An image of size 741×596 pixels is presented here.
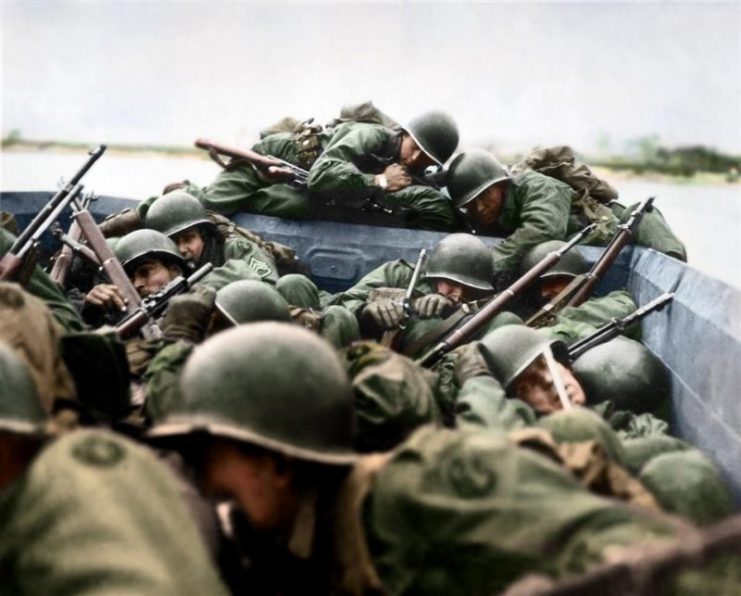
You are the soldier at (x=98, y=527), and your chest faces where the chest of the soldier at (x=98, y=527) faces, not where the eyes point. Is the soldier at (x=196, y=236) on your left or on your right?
on your right

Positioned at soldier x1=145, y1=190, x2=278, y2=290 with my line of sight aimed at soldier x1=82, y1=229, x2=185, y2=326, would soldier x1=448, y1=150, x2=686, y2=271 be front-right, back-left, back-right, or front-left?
back-left

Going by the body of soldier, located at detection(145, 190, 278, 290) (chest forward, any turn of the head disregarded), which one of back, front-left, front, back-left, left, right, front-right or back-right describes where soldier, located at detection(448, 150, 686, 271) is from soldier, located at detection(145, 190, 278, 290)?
back-left

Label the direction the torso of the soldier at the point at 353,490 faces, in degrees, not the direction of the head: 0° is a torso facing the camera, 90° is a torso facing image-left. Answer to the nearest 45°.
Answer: approximately 90°

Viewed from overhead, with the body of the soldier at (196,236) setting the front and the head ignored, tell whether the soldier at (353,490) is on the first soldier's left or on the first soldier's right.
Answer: on the first soldier's left

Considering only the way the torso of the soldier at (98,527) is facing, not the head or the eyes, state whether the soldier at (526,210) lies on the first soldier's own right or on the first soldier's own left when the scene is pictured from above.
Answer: on the first soldier's own right

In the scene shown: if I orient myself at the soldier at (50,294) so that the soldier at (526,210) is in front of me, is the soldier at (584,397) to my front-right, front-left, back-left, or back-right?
front-right

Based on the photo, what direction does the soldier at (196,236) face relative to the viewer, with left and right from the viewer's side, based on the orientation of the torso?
facing the viewer and to the left of the viewer
